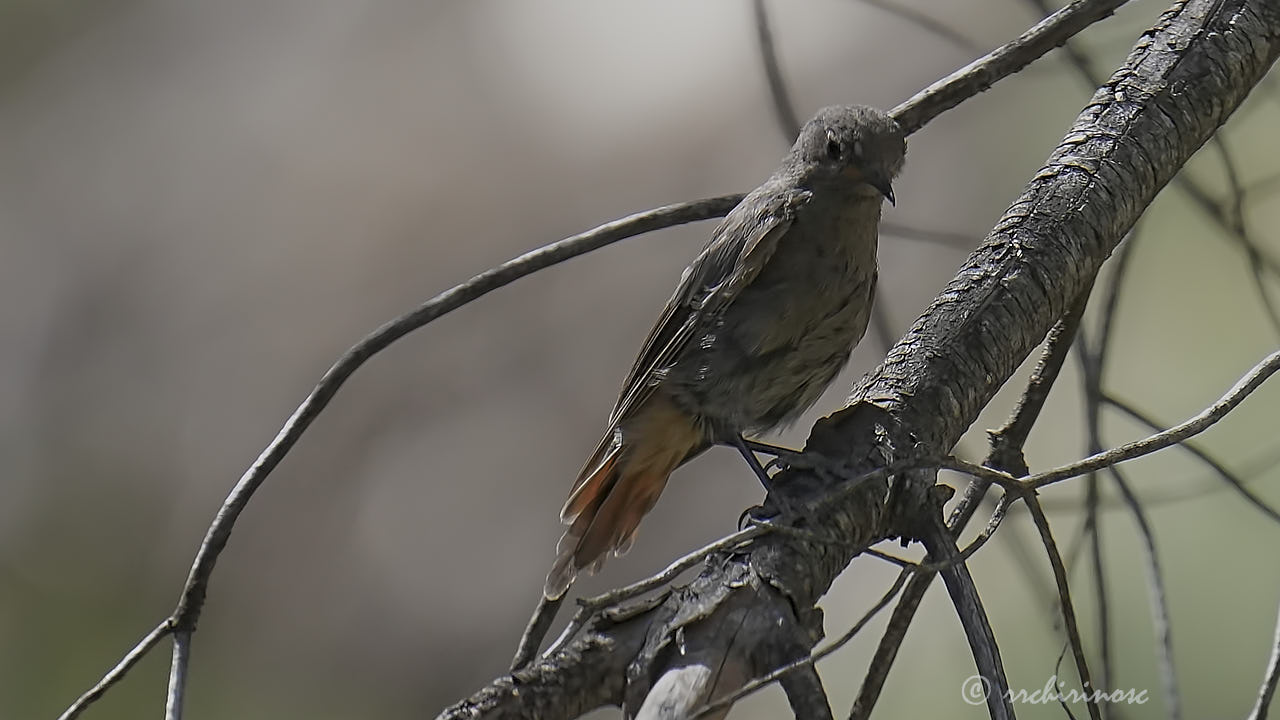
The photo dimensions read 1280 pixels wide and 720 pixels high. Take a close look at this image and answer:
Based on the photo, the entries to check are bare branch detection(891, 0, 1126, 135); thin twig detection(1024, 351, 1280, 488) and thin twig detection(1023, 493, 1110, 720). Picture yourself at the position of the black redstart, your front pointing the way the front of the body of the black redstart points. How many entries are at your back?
0

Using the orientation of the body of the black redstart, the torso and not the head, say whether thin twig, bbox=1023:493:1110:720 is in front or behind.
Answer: in front

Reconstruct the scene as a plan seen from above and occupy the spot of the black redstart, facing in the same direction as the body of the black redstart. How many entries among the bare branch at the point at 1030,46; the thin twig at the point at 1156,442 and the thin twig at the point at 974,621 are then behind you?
0

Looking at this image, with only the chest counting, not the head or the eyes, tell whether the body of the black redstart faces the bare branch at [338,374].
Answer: no

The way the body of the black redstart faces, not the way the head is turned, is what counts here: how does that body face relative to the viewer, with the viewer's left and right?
facing the viewer and to the right of the viewer

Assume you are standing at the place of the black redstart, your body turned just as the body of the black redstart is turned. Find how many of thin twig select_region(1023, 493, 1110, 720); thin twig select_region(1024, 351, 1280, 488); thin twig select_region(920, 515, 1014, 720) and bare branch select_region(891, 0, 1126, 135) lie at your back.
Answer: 0
